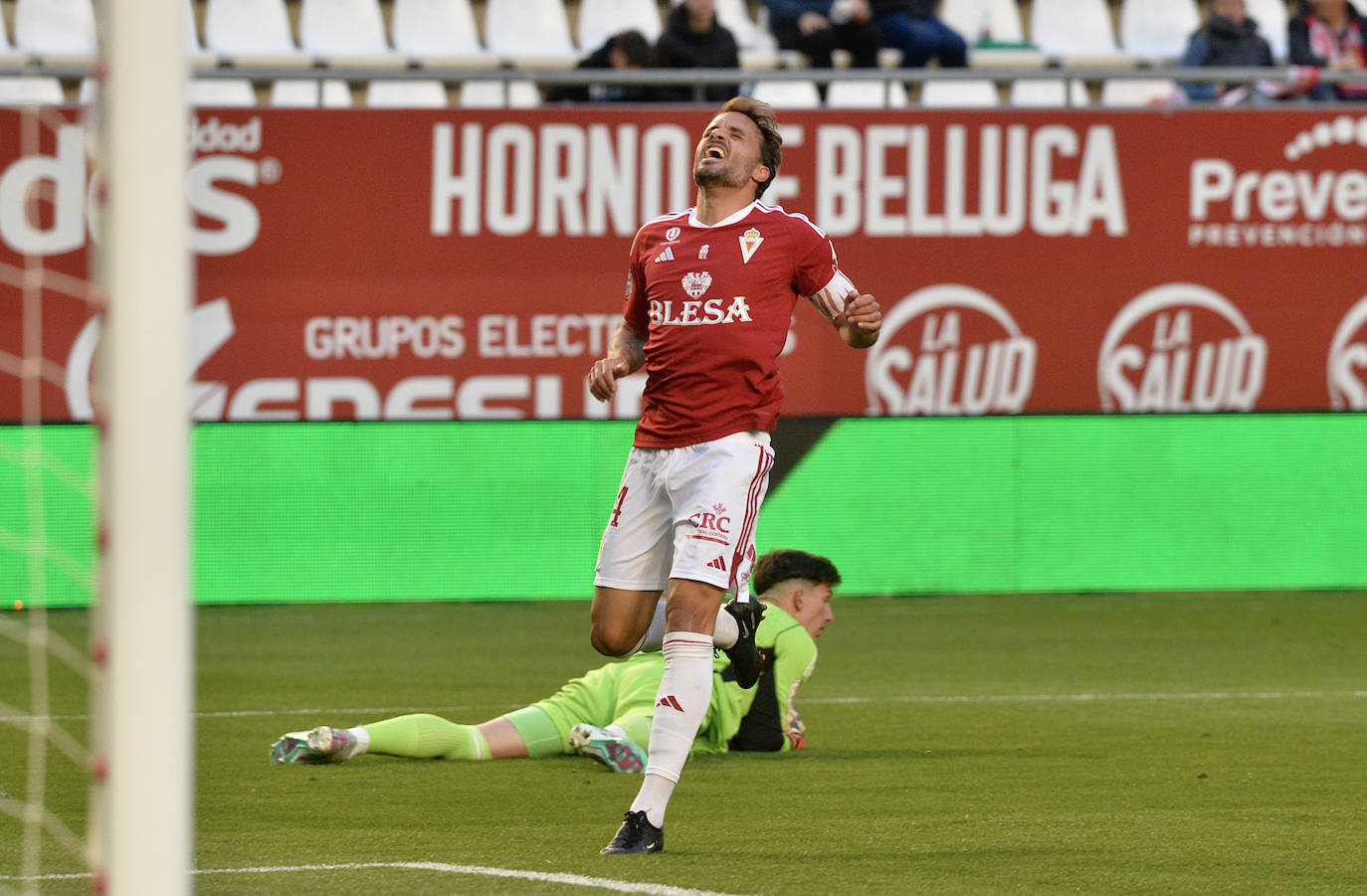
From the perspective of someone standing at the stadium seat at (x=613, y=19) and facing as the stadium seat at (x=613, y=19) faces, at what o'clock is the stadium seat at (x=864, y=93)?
the stadium seat at (x=864, y=93) is roughly at 10 o'clock from the stadium seat at (x=613, y=19).

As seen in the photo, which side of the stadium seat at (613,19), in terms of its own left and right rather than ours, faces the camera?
front

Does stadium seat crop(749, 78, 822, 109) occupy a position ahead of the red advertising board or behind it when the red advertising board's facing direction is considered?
behind

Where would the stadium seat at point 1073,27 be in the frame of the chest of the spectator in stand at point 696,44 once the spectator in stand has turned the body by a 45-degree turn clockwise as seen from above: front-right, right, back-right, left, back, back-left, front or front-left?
back

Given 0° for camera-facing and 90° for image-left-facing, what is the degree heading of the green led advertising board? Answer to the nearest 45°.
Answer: approximately 0°

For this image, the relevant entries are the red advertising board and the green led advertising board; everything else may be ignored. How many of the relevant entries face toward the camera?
2

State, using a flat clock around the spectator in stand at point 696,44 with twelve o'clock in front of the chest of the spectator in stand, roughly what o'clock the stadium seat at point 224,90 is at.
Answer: The stadium seat is roughly at 3 o'clock from the spectator in stand.

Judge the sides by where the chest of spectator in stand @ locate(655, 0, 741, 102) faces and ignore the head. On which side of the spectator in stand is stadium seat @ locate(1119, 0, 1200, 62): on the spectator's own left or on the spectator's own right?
on the spectator's own left

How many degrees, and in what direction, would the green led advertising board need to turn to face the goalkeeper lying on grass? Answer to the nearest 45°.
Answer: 0° — it already faces them

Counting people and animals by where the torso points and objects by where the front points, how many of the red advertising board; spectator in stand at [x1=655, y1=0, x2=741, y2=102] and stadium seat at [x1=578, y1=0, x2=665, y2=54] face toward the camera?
3

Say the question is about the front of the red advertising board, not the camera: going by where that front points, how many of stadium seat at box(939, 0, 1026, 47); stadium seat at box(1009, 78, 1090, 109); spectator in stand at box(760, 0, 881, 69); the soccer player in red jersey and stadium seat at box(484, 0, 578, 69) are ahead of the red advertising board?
1

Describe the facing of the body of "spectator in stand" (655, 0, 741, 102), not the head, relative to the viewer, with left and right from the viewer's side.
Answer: facing the viewer
